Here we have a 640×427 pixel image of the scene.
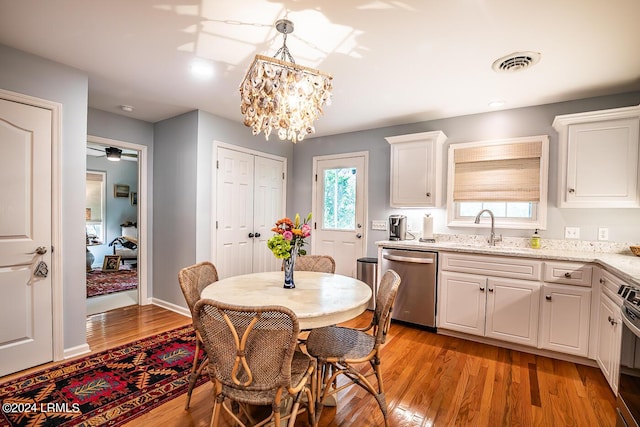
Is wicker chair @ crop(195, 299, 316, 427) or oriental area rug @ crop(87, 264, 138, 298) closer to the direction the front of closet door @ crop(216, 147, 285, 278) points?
the wicker chair

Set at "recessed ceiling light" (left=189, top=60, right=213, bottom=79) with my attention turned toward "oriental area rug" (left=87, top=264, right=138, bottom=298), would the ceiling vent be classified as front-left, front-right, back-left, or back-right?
back-right

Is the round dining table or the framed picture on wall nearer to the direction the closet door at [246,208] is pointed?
the round dining table

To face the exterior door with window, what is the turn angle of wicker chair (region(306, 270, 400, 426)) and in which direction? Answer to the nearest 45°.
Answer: approximately 90° to its right

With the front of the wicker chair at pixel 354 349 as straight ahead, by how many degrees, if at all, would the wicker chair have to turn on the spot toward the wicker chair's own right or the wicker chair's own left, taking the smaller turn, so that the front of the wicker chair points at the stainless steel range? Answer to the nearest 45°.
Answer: approximately 180°

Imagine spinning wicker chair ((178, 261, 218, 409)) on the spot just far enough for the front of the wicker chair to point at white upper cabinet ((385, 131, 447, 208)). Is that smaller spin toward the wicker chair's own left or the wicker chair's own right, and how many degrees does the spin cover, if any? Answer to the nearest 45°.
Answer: approximately 45° to the wicker chair's own left

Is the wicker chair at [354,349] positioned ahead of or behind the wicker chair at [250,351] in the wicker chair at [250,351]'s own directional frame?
ahead

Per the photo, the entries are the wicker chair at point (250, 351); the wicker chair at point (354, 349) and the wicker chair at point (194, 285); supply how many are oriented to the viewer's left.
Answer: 1

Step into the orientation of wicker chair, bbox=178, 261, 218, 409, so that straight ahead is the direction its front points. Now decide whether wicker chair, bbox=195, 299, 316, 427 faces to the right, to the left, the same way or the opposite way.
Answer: to the left

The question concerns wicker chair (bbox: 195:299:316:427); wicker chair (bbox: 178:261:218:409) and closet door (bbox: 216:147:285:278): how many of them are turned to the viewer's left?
0

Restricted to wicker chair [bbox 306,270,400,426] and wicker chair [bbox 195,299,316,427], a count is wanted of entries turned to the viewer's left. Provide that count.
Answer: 1

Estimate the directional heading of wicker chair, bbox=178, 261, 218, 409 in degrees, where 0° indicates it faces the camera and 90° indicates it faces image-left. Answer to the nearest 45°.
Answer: approximately 315°

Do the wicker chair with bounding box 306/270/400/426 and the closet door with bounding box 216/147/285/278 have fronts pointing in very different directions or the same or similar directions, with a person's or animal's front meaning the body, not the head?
very different directions

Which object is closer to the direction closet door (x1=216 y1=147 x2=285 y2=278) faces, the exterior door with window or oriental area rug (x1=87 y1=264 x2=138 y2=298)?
the exterior door with window

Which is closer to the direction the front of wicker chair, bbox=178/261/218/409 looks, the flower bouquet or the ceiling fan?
the flower bouquet

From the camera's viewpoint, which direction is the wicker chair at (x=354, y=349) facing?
to the viewer's left

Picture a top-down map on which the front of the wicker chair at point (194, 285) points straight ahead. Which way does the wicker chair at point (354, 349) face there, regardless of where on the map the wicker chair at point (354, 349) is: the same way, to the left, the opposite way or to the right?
the opposite way
